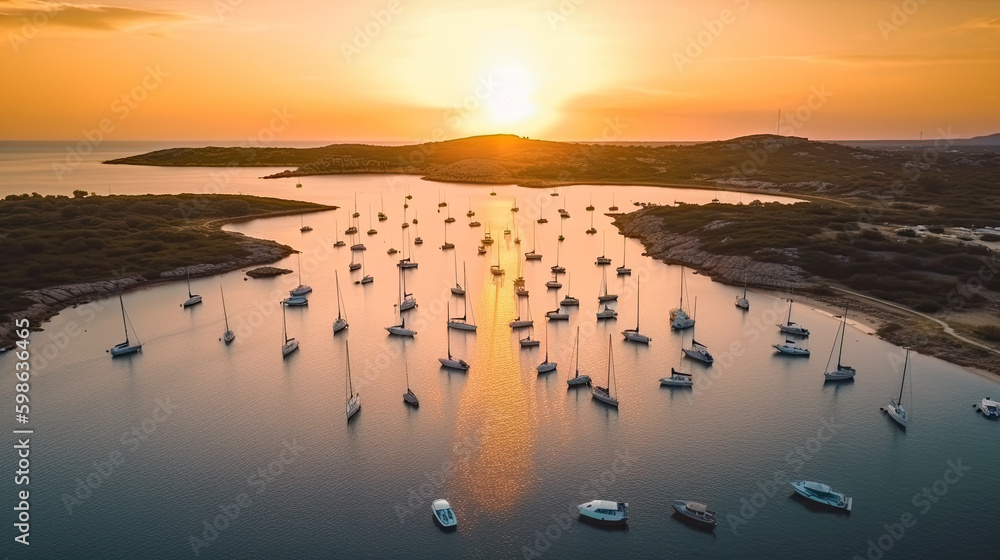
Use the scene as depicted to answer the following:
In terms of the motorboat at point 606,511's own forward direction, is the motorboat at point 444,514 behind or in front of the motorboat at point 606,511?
in front

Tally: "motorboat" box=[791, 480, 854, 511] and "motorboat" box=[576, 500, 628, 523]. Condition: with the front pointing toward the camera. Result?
0

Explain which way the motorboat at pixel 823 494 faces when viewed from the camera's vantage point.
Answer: facing away from the viewer and to the left of the viewer

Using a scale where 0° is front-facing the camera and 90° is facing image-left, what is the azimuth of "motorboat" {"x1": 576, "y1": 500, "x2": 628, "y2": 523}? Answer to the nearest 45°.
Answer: approximately 90°

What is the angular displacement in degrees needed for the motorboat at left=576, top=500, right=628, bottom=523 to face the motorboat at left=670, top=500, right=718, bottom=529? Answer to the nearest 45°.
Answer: approximately 180°
